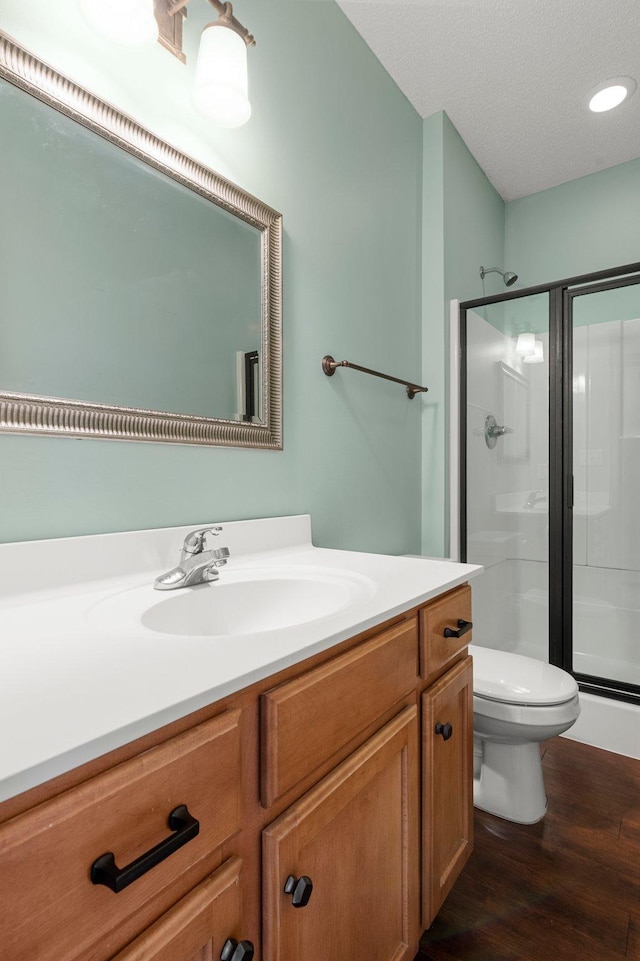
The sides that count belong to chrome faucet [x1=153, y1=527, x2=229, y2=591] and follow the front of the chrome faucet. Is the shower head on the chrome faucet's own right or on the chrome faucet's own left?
on the chrome faucet's own left

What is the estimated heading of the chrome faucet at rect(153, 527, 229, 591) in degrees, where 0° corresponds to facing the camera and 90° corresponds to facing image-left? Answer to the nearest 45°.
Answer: approximately 315°

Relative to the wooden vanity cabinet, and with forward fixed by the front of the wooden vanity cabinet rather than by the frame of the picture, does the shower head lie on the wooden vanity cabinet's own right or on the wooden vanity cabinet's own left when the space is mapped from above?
on the wooden vanity cabinet's own left

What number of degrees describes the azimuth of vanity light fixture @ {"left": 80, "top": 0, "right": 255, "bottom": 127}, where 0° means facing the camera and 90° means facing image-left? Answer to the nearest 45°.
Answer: approximately 315°

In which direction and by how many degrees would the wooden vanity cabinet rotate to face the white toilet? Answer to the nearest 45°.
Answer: approximately 90° to its left

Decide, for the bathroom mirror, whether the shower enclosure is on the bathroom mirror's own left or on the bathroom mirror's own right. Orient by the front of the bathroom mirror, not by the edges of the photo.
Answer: on the bathroom mirror's own left

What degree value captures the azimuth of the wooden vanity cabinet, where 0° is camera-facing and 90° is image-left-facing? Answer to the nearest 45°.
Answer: approximately 315°

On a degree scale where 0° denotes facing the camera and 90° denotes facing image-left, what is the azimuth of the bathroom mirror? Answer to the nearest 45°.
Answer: approximately 315°

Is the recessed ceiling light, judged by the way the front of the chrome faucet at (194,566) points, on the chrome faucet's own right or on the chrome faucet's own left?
on the chrome faucet's own left

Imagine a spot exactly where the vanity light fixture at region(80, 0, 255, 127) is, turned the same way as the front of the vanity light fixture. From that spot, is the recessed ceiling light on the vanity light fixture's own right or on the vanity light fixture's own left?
on the vanity light fixture's own left
